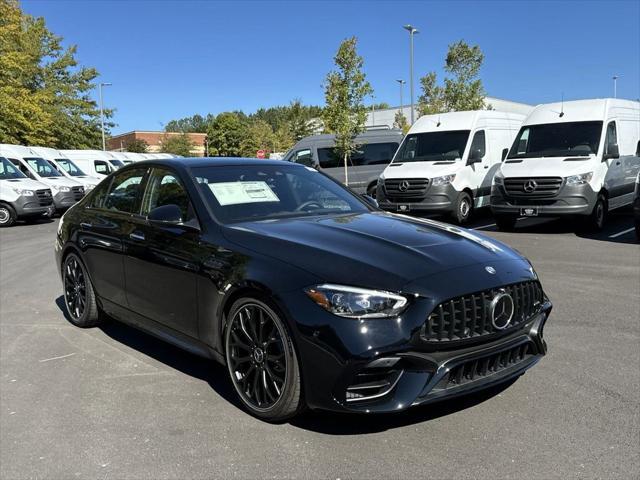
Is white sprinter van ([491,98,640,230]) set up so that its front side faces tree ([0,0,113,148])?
no

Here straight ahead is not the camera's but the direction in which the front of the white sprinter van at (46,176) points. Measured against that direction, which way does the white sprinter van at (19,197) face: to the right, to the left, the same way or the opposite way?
the same way

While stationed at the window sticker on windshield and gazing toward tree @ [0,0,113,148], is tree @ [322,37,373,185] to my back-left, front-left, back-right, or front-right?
front-right

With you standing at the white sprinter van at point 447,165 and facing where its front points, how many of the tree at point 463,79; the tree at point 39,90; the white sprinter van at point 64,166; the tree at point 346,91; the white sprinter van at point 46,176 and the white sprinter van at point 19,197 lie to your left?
0

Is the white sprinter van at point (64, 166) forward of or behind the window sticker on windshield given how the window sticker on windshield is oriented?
behind

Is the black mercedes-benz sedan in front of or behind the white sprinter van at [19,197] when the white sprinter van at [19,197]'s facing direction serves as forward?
in front

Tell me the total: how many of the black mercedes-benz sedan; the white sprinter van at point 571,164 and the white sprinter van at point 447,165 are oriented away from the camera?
0

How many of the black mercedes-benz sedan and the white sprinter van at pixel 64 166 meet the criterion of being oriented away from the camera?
0

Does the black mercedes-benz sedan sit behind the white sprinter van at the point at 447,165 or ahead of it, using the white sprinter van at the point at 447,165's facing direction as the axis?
ahead

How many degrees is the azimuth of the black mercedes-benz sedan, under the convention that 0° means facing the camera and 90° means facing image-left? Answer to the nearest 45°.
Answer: approximately 315°

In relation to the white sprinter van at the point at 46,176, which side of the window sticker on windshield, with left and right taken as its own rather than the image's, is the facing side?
back

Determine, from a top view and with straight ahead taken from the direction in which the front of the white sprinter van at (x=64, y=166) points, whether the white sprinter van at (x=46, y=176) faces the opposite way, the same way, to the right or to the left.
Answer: the same way

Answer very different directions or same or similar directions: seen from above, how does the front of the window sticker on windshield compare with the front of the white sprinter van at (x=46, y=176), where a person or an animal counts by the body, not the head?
same or similar directions

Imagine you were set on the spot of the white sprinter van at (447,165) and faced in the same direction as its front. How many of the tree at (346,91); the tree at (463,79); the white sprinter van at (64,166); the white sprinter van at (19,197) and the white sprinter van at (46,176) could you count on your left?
0

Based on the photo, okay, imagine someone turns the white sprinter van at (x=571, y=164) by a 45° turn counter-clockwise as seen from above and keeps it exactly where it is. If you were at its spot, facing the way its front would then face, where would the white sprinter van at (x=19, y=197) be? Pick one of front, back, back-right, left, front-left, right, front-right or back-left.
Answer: right

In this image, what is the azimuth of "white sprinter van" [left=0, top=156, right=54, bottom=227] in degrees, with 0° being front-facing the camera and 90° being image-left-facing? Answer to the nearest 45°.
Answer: approximately 315°

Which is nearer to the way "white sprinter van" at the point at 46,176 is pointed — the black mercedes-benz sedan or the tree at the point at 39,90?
the black mercedes-benz sedan

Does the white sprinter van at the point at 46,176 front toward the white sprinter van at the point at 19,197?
no
